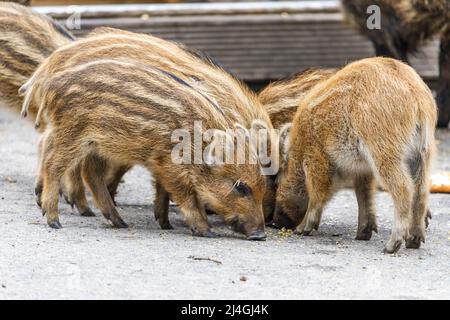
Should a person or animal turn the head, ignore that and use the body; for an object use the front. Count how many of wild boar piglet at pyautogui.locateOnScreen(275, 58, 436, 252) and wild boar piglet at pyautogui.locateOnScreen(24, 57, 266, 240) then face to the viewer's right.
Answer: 1

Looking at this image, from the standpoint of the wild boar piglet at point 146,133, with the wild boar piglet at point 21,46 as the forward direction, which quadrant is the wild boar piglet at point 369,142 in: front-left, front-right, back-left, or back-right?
back-right

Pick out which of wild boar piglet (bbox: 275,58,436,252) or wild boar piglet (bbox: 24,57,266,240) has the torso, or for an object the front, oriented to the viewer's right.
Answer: wild boar piglet (bbox: 24,57,266,240)

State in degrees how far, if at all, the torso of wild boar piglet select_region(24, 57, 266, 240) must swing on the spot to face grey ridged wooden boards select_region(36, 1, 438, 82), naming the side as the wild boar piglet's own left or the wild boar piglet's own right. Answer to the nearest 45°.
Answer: approximately 90° to the wild boar piglet's own left

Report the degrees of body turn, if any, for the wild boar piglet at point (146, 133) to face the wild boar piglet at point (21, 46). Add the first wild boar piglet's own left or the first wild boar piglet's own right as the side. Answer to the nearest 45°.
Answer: approximately 135° to the first wild boar piglet's own left

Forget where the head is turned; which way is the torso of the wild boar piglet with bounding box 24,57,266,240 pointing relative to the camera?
to the viewer's right

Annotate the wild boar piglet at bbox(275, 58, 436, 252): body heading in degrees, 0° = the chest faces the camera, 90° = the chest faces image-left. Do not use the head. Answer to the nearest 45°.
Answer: approximately 135°
